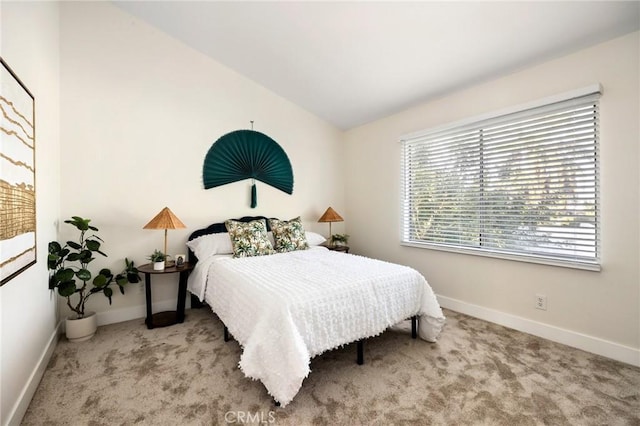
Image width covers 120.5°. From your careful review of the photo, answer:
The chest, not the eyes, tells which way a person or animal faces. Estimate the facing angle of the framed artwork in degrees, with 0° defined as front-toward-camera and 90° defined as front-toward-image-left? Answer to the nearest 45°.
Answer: approximately 270°

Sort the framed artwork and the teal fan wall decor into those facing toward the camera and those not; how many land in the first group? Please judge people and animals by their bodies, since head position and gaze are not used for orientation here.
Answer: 1

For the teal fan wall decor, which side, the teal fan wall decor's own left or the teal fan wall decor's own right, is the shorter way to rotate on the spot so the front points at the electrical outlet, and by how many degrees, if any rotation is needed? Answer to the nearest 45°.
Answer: approximately 45° to the teal fan wall decor's own left

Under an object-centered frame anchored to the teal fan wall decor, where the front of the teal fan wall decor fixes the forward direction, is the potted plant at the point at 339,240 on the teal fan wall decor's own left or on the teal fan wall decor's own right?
on the teal fan wall decor's own left

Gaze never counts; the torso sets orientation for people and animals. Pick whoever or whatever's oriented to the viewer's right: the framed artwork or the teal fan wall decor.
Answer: the framed artwork

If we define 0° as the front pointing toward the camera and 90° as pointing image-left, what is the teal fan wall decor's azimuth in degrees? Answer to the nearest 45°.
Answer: approximately 0°

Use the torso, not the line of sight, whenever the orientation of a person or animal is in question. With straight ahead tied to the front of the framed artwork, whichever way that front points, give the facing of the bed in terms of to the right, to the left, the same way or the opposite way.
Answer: to the right

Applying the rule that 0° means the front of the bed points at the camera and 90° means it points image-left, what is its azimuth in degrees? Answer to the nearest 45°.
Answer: approximately 315°
